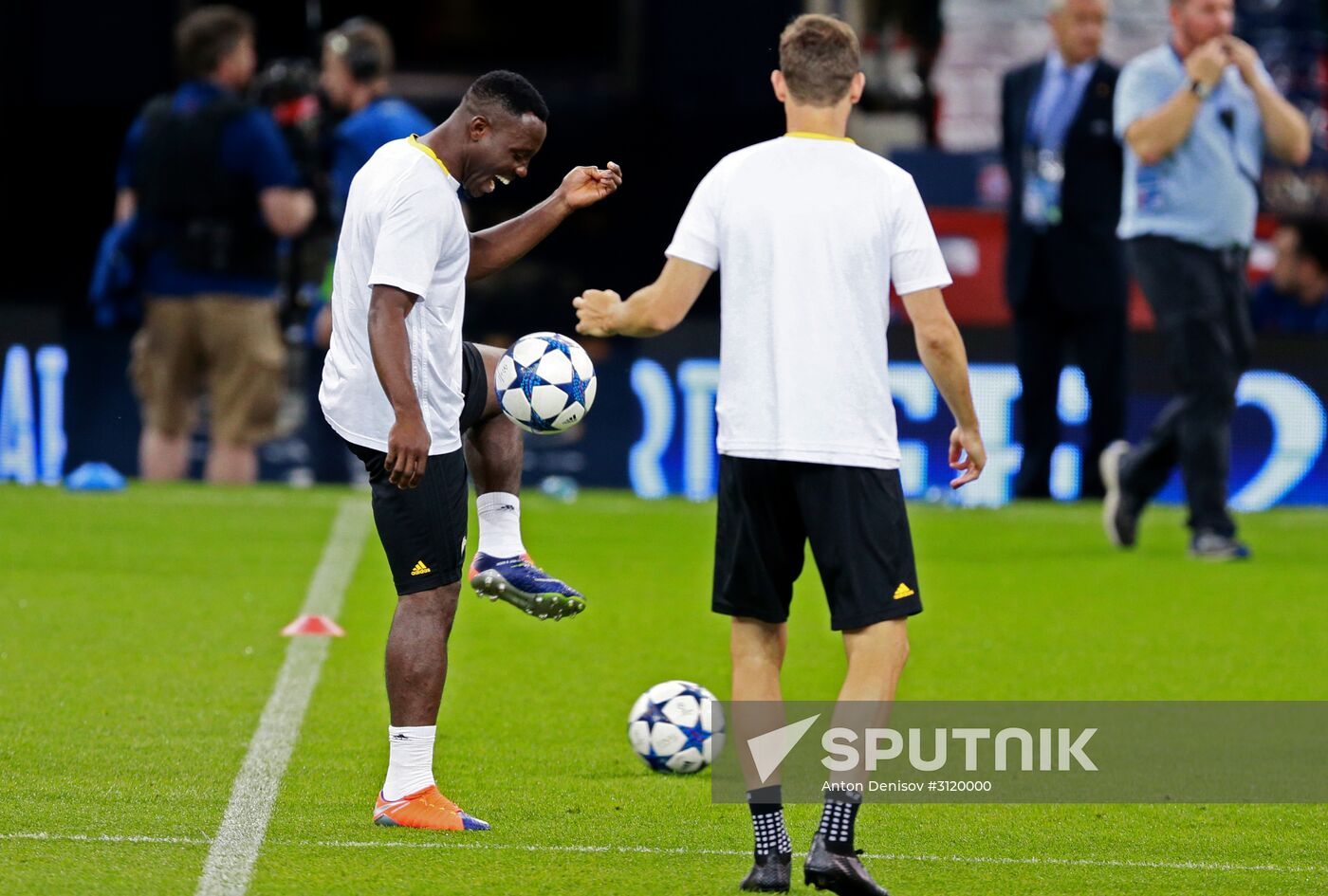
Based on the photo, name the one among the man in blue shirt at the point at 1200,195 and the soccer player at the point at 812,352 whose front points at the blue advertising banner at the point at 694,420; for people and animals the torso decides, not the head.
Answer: the soccer player

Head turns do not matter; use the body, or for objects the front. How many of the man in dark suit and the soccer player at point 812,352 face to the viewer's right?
0

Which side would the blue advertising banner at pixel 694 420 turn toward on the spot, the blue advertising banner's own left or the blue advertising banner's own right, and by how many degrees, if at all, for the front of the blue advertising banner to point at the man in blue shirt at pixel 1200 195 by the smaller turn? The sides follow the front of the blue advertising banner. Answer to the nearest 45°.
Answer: approximately 45° to the blue advertising banner's own left

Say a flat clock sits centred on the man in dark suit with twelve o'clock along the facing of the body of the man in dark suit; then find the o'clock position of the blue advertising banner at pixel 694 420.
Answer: The blue advertising banner is roughly at 3 o'clock from the man in dark suit.

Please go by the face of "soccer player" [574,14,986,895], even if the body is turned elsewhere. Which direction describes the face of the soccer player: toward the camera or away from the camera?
away from the camera

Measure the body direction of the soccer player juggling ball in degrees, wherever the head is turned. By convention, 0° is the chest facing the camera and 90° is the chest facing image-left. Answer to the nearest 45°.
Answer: approximately 270°

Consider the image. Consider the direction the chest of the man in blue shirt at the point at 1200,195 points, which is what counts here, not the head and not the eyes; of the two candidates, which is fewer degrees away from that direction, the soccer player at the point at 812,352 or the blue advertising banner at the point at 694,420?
the soccer player

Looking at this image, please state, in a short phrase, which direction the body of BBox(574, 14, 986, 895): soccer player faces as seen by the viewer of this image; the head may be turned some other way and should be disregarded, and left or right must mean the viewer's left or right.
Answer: facing away from the viewer

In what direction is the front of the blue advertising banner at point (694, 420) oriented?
toward the camera

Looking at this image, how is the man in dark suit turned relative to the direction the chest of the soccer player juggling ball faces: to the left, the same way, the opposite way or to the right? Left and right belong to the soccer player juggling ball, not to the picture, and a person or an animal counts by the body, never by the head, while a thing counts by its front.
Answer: to the right

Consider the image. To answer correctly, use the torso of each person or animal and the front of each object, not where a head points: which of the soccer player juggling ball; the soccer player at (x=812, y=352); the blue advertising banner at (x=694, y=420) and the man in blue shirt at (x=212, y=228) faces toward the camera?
the blue advertising banner

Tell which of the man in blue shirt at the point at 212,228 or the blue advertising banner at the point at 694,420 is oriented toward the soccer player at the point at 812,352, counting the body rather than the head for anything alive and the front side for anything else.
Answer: the blue advertising banner

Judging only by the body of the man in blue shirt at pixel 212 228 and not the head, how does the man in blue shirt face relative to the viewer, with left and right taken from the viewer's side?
facing away from the viewer and to the right of the viewer

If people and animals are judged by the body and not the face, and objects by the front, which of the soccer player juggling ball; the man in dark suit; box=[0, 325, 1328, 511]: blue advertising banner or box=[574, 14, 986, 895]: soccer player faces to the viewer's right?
the soccer player juggling ball
